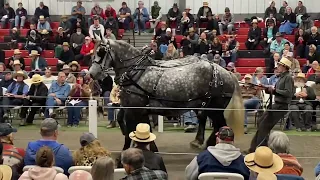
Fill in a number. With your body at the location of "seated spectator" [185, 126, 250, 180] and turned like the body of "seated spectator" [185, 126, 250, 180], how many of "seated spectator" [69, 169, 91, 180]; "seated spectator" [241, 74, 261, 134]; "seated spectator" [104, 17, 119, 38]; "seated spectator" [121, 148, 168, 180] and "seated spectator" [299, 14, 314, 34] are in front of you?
3

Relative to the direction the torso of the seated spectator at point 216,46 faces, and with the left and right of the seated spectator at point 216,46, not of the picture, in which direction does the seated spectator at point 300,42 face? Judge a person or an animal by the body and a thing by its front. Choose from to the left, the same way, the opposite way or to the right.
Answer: the same way

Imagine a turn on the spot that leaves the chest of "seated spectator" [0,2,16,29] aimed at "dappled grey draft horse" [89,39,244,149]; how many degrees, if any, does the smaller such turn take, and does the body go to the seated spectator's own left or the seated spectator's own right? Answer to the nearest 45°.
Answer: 0° — they already face it

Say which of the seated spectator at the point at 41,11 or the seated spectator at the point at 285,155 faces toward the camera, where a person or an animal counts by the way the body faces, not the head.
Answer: the seated spectator at the point at 41,11

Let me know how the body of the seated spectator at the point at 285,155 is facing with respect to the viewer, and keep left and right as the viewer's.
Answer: facing away from the viewer and to the left of the viewer

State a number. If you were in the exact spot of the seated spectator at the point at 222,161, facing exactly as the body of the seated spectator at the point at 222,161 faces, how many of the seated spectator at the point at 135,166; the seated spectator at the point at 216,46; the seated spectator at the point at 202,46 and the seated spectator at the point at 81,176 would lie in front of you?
2

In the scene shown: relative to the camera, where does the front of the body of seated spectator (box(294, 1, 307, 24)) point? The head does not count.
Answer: toward the camera

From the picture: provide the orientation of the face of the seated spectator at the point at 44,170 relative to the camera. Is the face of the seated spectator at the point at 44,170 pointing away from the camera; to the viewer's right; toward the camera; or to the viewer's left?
away from the camera

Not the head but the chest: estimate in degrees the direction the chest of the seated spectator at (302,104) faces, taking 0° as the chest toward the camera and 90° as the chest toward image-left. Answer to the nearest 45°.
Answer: approximately 0°

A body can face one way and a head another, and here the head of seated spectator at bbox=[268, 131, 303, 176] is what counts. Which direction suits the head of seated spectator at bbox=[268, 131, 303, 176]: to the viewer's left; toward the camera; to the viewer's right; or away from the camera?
away from the camera

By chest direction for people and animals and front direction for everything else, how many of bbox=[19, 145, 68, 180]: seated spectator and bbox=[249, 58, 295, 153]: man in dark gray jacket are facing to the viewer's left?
1

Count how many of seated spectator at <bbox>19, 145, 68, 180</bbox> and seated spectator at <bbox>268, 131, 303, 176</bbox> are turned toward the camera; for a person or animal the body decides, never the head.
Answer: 0

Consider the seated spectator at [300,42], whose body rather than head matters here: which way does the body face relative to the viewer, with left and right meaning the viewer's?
facing the viewer

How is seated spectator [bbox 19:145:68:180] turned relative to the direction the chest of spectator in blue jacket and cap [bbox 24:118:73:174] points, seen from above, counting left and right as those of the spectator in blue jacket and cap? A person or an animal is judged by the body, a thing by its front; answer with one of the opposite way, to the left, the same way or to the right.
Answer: the same way

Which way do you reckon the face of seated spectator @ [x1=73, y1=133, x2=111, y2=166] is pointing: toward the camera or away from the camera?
away from the camera

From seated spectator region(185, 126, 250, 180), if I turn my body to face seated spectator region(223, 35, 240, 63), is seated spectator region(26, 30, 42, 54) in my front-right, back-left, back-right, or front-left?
front-left

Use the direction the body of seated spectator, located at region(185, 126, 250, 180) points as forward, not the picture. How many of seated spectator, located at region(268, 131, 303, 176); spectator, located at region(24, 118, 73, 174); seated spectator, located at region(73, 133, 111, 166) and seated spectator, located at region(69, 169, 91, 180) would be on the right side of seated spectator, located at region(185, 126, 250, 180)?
1

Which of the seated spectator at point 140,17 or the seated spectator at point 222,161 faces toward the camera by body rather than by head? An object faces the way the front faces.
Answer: the seated spectator at point 140,17

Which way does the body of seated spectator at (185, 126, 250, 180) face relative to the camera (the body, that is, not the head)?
away from the camera

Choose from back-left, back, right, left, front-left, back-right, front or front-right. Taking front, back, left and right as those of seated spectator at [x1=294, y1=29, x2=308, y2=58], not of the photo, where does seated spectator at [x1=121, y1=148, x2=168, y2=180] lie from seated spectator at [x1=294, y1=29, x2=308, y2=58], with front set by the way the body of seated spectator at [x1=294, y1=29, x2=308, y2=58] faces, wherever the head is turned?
front
